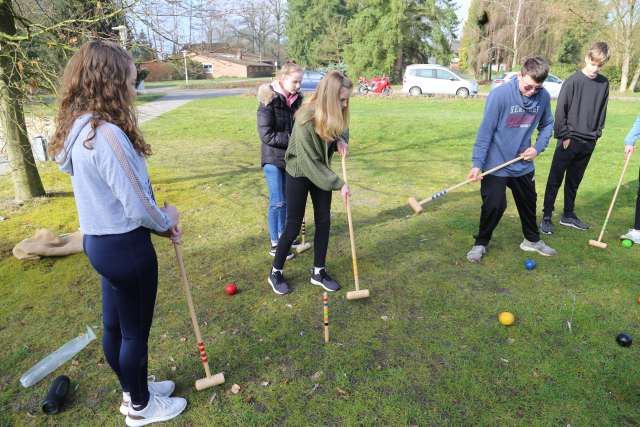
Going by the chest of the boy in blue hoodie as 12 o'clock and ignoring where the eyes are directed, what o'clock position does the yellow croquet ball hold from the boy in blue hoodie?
The yellow croquet ball is roughly at 12 o'clock from the boy in blue hoodie.

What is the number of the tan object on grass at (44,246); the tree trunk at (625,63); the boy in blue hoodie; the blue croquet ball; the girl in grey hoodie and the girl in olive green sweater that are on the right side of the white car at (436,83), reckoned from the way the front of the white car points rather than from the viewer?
5

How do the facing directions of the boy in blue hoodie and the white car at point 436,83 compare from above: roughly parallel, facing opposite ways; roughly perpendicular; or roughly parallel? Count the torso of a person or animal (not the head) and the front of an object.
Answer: roughly perpendicular

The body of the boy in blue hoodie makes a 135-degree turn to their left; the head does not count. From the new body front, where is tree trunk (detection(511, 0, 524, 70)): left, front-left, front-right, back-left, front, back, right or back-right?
front-left

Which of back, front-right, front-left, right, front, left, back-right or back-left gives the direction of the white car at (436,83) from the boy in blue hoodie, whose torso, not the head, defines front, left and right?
back

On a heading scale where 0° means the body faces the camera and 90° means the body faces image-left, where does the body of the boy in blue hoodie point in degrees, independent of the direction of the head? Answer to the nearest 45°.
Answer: approximately 0°

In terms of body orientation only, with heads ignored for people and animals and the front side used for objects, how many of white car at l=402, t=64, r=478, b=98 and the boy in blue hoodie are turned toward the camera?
1

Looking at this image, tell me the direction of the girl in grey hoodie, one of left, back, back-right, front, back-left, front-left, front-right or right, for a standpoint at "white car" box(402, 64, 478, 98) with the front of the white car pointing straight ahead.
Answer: right

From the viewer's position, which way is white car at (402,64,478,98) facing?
facing to the right of the viewer

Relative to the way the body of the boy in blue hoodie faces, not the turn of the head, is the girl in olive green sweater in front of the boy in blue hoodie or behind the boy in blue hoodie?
in front

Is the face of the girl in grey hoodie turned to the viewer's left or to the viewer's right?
to the viewer's right

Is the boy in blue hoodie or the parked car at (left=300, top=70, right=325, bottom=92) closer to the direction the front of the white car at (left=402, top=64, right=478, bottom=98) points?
the boy in blue hoodie

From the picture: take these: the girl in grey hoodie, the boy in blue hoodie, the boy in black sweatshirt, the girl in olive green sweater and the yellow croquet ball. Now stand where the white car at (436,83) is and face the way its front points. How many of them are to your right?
5

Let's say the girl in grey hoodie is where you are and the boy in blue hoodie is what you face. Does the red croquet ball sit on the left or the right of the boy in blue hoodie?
left
